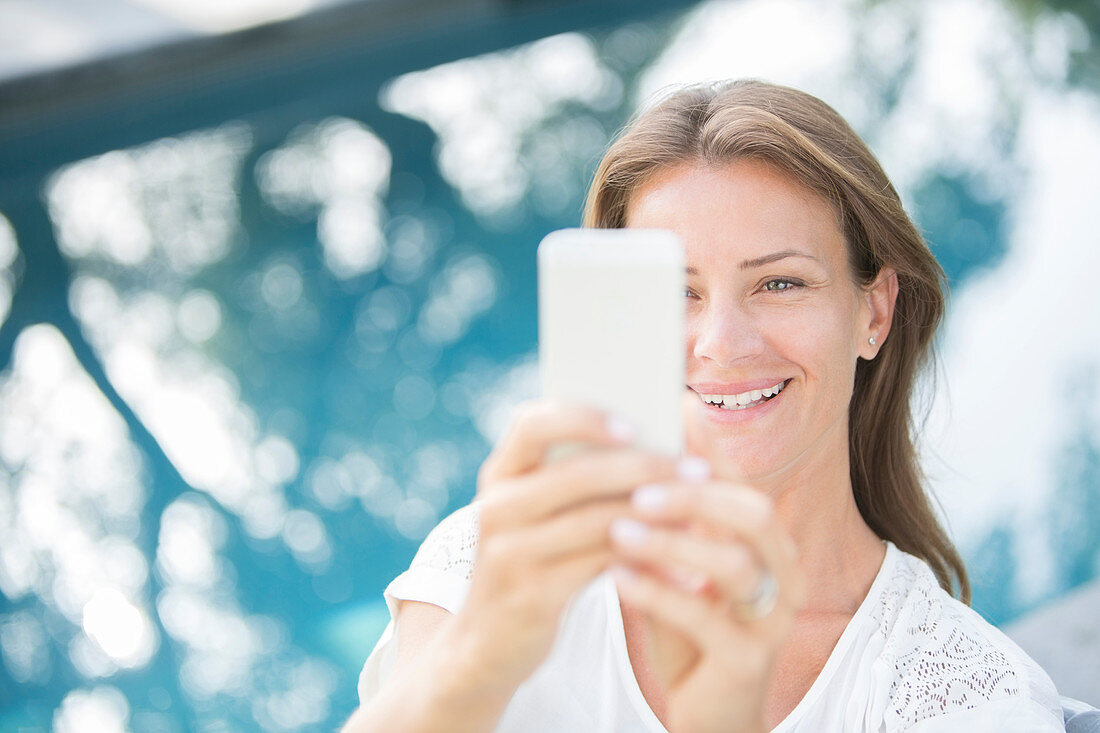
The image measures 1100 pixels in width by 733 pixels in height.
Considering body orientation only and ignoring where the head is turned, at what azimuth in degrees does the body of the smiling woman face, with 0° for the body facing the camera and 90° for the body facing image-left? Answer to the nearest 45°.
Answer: approximately 0°
